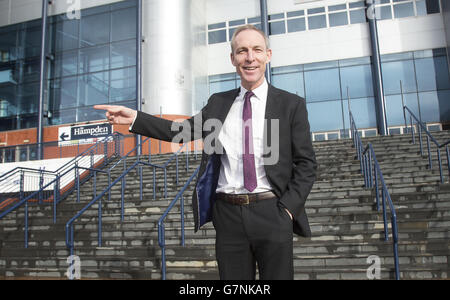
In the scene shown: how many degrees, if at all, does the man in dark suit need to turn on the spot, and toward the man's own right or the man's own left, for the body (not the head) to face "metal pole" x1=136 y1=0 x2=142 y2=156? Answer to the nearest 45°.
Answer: approximately 180°

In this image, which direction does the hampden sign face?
toward the camera

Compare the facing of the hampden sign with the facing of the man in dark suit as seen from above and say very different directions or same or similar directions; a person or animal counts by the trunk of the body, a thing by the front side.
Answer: same or similar directions

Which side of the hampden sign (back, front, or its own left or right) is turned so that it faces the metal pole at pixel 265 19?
left

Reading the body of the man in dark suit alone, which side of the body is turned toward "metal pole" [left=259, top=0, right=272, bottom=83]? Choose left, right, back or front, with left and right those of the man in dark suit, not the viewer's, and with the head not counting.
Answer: back

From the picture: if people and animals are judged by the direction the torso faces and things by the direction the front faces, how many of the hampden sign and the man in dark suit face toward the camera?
2

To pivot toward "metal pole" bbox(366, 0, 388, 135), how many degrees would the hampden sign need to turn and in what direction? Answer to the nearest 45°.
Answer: approximately 90° to its left

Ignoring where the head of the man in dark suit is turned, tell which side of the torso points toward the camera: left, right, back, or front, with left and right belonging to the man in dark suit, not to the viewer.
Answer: front

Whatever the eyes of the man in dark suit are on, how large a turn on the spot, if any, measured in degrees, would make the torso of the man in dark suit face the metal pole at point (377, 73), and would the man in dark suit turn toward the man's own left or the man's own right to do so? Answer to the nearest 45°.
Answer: approximately 135° to the man's own left
